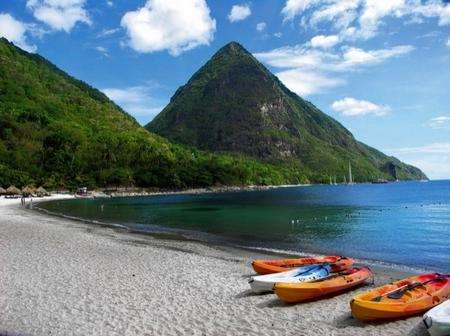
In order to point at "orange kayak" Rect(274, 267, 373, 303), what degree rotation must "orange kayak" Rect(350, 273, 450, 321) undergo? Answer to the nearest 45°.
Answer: approximately 45° to its right

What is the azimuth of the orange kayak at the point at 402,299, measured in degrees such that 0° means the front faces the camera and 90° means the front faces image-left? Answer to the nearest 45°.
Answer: approximately 45°

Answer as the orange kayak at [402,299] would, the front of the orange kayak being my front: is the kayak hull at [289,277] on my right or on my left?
on my right

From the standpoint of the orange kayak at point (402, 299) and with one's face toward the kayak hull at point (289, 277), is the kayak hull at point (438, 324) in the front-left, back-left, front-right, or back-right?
back-left

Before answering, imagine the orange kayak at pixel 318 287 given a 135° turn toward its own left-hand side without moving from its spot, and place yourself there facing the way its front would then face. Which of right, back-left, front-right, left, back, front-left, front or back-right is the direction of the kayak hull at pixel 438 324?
front-right
